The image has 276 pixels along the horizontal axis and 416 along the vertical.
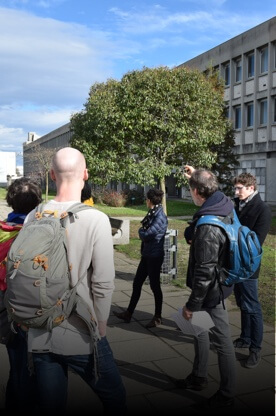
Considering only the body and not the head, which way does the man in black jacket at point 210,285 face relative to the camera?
to the viewer's left

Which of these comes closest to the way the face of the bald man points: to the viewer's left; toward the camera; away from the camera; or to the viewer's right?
away from the camera

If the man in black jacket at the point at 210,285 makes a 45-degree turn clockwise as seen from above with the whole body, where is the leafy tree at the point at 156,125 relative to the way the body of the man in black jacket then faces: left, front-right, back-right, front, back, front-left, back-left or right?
front-right

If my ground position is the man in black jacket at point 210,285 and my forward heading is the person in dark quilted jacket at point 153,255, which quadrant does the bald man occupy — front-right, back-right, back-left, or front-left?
back-left

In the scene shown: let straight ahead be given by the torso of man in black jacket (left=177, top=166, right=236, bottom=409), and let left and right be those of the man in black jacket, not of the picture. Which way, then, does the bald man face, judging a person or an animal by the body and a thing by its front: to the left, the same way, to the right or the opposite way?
to the right

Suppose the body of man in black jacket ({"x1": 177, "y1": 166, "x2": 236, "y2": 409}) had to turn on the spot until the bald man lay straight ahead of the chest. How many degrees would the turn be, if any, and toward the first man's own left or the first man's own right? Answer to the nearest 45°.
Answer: approximately 45° to the first man's own left

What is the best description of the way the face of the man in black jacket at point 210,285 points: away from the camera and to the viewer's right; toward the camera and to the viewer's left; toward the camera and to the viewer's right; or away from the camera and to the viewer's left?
away from the camera and to the viewer's left

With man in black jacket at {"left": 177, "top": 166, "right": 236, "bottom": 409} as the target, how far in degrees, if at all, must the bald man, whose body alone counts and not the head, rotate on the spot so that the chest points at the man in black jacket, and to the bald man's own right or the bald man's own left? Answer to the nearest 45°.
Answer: approximately 45° to the bald man's own right

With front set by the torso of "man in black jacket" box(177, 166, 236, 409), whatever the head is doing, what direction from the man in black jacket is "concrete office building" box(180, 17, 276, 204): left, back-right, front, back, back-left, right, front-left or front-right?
right

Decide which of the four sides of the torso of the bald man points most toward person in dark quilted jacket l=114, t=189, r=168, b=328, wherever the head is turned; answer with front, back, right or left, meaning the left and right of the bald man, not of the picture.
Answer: front

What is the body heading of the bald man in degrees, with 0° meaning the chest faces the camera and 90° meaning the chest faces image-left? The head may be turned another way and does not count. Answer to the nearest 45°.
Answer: approximately 180°
